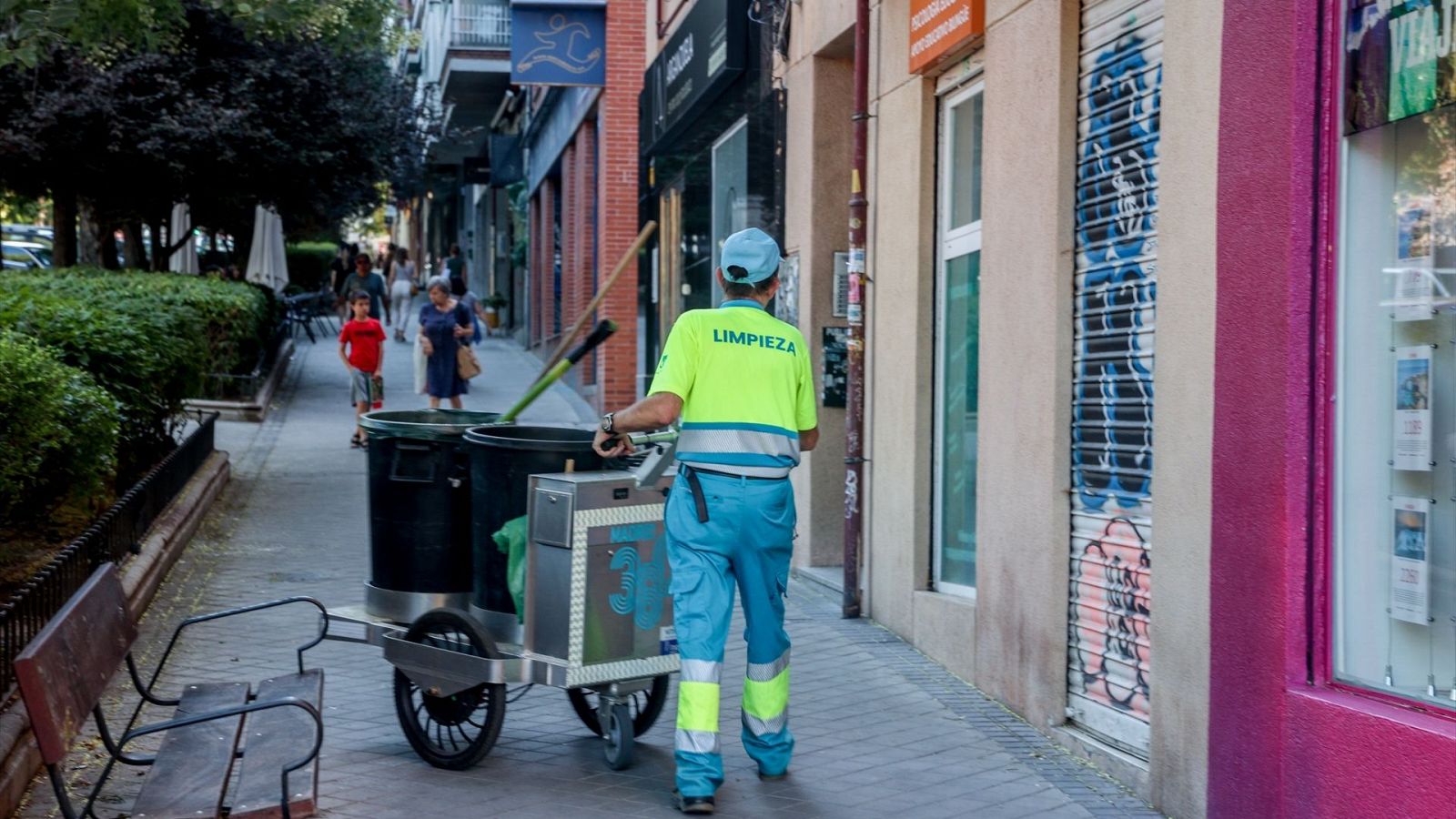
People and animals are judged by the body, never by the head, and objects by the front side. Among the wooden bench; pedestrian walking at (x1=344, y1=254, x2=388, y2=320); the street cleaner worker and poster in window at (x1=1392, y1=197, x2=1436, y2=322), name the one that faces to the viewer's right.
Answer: the wooden bench

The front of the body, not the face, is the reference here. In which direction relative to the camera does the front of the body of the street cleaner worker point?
away from the camera

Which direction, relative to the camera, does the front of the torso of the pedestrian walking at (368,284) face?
toward the camera

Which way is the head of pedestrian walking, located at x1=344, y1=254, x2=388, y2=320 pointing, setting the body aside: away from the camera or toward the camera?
toward the camera

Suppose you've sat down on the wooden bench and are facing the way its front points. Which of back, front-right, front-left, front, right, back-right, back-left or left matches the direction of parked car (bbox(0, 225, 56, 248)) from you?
left

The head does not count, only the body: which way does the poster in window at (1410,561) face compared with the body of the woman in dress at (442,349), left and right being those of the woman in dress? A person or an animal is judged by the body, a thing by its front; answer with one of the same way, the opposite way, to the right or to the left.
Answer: to the right

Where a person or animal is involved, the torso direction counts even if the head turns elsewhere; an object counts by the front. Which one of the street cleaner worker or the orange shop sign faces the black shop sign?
the street cleaner worker

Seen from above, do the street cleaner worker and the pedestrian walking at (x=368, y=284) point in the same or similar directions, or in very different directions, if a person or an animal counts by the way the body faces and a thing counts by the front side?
very different directions

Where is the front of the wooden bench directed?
to the viewer's right

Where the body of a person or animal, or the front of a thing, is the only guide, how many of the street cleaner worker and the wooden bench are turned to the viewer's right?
1

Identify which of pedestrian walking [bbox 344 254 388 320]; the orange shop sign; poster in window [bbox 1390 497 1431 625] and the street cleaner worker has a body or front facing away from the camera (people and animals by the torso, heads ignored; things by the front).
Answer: the street cleaner worker

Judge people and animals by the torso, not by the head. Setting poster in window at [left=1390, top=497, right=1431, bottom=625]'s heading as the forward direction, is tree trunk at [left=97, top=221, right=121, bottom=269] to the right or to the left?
on its right

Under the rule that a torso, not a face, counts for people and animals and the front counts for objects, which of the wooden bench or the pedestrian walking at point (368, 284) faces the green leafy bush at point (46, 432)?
the pedestrian walking

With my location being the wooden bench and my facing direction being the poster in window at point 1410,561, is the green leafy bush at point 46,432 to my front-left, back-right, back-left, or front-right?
back-left
